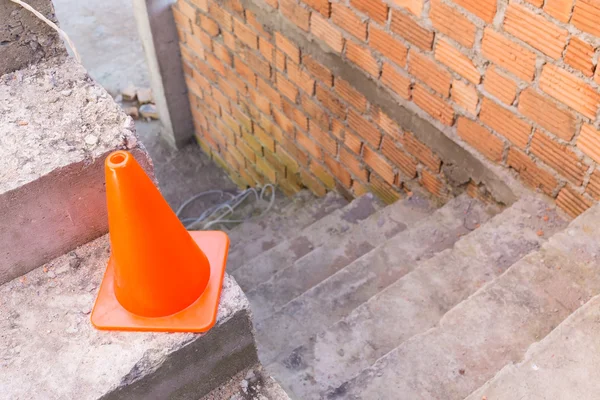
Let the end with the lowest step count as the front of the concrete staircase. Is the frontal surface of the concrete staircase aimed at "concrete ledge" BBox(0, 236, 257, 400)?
no

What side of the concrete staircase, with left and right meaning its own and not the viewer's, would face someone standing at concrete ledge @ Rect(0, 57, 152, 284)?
left

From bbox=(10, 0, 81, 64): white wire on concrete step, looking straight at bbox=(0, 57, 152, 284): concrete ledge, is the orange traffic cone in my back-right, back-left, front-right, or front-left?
front-left

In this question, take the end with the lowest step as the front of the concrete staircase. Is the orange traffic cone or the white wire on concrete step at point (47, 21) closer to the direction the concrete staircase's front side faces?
the white wire on concrete step

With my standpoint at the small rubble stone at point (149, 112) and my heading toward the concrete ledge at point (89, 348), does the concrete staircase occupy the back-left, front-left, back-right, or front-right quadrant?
front-left

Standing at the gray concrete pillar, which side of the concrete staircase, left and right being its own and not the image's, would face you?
front

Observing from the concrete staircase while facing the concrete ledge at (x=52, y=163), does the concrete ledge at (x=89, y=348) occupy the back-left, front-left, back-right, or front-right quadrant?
front-left

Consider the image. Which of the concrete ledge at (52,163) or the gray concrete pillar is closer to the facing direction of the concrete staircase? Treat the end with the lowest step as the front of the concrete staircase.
the gray concrete pillar

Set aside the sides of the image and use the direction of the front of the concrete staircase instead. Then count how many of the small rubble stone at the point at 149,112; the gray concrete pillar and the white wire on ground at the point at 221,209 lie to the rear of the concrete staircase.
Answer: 0

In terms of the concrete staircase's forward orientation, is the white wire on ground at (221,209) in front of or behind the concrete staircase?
in front

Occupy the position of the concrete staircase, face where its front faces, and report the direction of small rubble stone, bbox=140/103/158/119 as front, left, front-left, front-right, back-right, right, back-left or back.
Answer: front

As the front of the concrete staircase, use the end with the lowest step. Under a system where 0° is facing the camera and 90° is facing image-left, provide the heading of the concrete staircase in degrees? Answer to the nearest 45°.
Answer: approximately 135°
